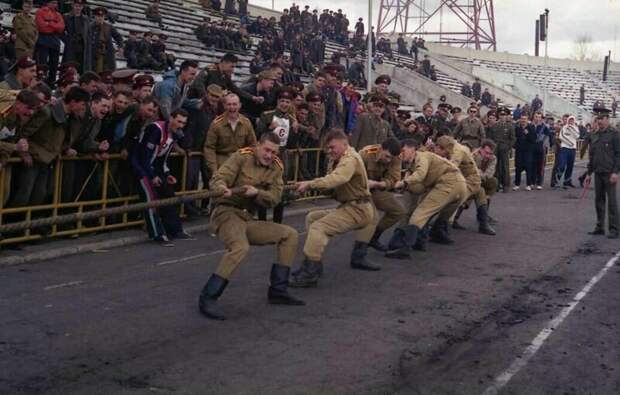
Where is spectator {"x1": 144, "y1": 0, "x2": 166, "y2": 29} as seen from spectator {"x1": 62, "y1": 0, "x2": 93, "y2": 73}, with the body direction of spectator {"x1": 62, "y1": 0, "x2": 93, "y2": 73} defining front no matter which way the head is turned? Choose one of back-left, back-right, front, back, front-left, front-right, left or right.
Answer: back

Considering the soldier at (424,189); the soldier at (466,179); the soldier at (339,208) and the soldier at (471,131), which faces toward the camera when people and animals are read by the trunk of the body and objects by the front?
the soldier at (471,131)

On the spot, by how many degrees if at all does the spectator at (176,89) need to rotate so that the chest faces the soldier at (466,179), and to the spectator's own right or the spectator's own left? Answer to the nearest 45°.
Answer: approximately 45° to the spectator's own left

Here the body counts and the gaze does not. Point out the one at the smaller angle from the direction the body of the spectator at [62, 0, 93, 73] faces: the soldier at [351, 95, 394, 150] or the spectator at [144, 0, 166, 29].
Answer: the soldier

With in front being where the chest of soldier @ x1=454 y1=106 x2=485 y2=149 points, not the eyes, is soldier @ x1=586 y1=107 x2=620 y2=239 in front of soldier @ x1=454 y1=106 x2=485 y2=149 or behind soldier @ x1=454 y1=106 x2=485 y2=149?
in front

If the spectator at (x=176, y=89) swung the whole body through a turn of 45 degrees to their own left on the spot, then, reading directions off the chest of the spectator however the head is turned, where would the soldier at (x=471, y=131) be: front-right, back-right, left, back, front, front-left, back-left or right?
front-left

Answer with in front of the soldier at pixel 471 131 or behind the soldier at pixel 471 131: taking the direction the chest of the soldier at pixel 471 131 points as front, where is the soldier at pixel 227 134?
in front
